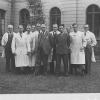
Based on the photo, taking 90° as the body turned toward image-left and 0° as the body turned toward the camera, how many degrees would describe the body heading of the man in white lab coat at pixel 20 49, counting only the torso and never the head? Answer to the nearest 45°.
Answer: approximately 0°

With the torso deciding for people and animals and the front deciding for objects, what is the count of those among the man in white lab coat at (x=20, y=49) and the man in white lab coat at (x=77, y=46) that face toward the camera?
2

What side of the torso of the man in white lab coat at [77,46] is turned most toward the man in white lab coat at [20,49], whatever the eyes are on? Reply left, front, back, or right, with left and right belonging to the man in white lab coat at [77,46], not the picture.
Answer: right

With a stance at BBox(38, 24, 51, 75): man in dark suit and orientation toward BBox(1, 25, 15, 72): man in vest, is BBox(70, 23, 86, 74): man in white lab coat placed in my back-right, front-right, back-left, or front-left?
back-right

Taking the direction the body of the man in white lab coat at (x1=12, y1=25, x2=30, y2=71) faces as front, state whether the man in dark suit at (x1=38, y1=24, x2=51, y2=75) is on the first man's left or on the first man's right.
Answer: on the first man's left

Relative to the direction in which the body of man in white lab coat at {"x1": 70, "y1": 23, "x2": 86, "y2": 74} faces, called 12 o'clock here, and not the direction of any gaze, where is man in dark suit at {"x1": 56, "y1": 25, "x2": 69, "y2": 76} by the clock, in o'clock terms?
The man in dark suit is roughly at 2 o'clock from the man in white lab coat.

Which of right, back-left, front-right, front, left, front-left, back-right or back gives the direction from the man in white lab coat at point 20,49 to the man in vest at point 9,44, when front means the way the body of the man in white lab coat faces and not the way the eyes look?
back-right
